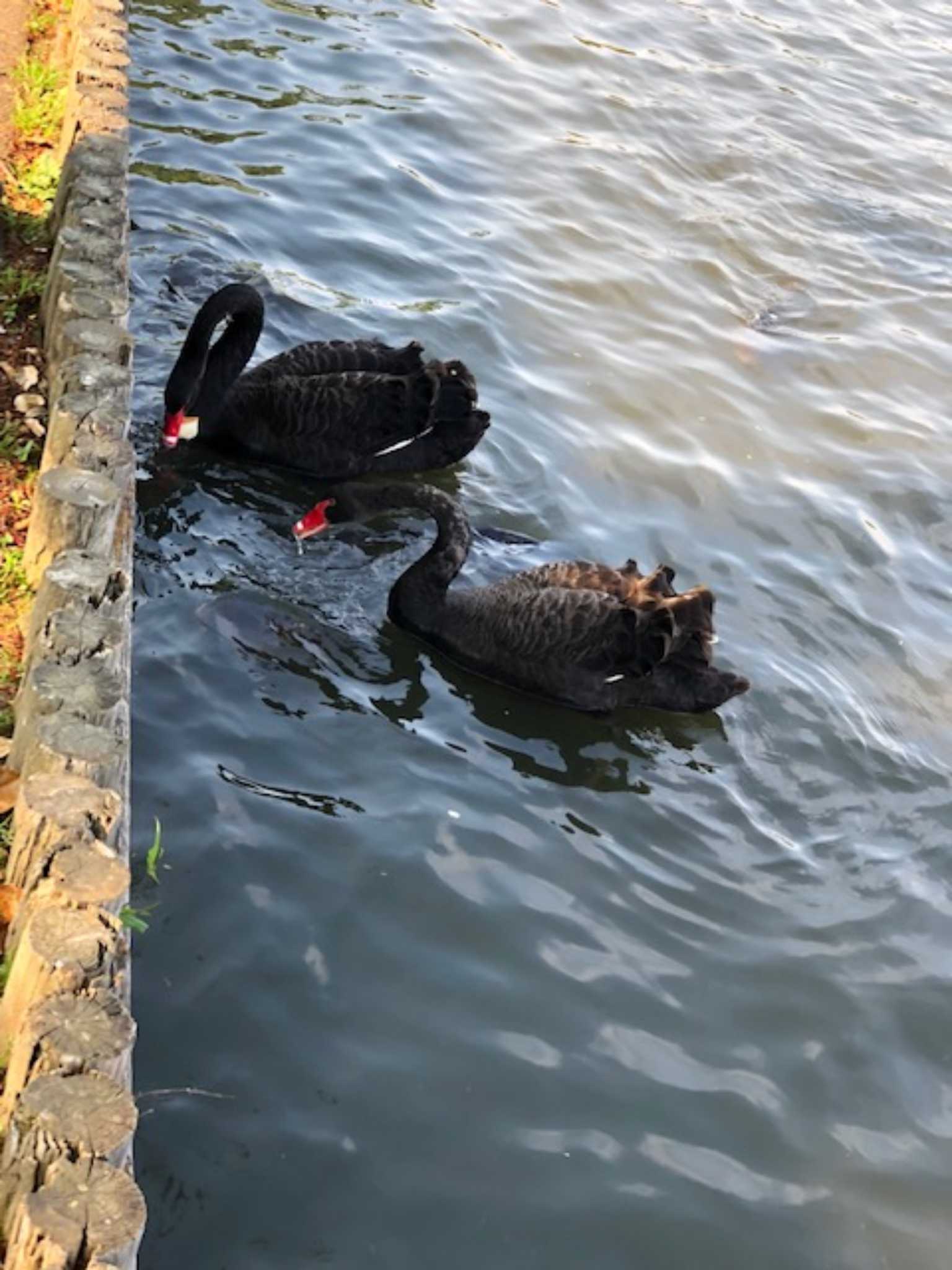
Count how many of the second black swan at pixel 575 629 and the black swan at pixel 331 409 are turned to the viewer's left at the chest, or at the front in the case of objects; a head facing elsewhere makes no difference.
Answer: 2

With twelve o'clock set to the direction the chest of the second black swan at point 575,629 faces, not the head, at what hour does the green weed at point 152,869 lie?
The green weed is roughly at 10 o'clock from the second black swan.

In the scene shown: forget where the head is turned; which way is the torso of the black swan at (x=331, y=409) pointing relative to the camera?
to the viewer's left

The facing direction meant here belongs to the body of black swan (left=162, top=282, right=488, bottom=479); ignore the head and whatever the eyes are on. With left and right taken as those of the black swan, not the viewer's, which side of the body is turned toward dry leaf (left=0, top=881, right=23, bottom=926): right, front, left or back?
left

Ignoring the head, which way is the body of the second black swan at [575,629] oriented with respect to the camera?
to the viewer's left

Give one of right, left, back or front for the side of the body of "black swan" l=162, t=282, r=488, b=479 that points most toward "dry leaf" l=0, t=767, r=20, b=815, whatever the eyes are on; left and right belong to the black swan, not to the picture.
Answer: left

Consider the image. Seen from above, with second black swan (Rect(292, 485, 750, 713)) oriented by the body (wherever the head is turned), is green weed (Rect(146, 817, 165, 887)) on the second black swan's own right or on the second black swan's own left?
on the second black swan's own left

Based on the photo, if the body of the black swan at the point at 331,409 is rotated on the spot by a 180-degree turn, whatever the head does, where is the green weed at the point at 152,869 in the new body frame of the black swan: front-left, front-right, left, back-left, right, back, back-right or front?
right

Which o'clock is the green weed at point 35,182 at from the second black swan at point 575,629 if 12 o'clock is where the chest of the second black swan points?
The green weed is roughly at 1 o'clock from the second black swan.

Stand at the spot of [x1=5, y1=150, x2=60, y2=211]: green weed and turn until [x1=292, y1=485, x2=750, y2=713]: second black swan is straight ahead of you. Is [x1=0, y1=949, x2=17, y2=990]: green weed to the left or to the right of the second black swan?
right

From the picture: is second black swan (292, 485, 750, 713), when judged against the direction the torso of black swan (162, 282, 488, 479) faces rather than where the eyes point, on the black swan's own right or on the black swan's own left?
on the black swan's own left
